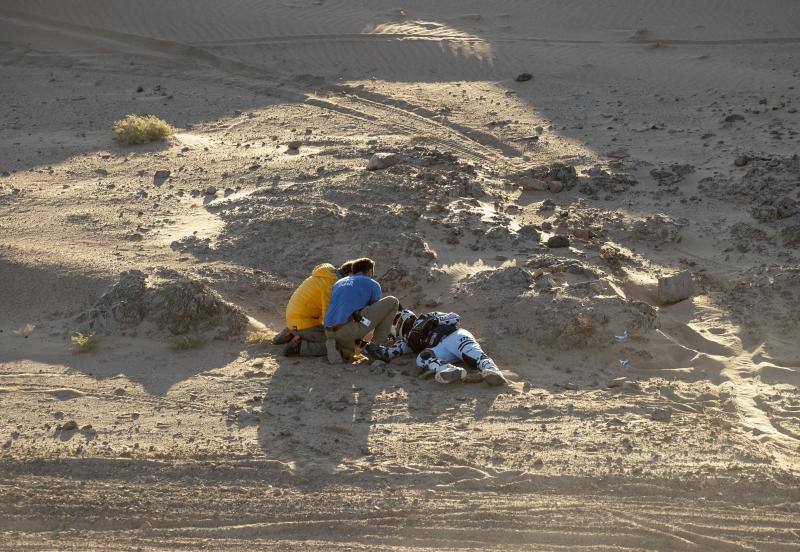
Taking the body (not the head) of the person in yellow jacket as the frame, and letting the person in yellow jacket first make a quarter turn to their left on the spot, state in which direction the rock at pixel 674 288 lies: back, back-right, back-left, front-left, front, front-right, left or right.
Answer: right

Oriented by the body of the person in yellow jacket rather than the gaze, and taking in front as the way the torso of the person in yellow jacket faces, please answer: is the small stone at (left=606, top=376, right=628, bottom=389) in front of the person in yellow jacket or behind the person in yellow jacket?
in front

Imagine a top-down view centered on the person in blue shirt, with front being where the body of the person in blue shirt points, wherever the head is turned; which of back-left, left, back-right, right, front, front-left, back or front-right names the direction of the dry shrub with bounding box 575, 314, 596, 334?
front-right

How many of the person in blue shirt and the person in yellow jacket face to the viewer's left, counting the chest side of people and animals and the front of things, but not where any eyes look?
0

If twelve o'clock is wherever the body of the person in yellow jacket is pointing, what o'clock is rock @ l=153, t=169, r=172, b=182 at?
The rock is roughly at 8 o'clock from the person in yellow jacket.

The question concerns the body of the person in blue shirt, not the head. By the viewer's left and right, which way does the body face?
facing away from the viewer and to the right of the viewer

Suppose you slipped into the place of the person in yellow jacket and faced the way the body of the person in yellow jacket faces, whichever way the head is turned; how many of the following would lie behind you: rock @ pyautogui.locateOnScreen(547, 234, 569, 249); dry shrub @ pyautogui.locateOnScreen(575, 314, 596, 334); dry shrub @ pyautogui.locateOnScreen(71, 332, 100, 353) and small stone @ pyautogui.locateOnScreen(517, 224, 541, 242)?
1

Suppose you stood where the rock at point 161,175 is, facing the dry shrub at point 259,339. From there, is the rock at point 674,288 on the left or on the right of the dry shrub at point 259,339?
left

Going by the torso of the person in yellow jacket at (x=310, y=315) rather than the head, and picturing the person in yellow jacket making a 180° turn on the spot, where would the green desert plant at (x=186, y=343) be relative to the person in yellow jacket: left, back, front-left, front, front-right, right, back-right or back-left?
front

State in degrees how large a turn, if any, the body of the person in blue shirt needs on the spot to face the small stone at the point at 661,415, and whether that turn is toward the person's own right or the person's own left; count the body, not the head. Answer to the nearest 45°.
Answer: approximately 90° to the person's own right

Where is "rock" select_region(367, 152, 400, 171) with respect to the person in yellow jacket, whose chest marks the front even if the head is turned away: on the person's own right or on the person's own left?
on the person's own left

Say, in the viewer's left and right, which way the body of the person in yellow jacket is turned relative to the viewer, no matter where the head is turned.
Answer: facing to the right of the viewer

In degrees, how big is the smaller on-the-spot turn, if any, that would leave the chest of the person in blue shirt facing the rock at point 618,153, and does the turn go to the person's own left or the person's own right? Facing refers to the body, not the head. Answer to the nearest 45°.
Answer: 0° — they already face it

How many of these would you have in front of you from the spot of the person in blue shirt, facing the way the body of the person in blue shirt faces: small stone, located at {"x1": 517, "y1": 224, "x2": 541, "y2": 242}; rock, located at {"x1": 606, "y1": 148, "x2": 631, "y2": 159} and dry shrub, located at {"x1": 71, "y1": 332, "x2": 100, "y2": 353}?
2

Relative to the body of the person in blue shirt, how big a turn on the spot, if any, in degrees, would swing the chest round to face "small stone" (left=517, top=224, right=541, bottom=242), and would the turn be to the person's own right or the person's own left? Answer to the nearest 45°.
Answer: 0° — they already face it

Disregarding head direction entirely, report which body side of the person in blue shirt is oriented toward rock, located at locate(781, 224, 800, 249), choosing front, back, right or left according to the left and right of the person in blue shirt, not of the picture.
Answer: front
